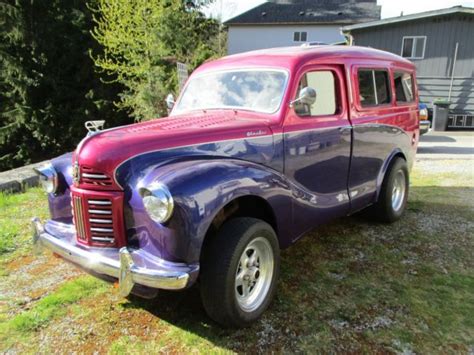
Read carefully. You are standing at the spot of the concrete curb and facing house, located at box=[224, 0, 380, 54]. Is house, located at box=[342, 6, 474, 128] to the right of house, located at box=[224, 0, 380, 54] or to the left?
right

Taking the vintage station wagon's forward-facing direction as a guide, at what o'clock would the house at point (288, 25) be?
The house is roughly at 5 o'clock from the vintage station wagon.

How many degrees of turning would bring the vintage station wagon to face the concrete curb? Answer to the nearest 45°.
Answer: approximately 90° to its right

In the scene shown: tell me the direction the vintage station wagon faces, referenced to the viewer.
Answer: facing the viewer and to the left of the viewer

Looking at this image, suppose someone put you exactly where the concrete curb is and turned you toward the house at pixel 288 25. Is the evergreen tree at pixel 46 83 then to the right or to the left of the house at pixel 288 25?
left

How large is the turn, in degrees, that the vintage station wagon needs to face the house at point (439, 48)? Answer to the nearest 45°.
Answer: approximately 180°

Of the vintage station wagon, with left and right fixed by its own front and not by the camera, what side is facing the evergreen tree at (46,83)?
right

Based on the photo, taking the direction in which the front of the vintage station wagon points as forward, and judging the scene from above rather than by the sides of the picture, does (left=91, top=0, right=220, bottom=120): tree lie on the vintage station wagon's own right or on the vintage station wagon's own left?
on the vintage station wagon's own right

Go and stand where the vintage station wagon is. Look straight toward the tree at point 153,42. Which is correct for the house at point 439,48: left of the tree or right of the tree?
right
